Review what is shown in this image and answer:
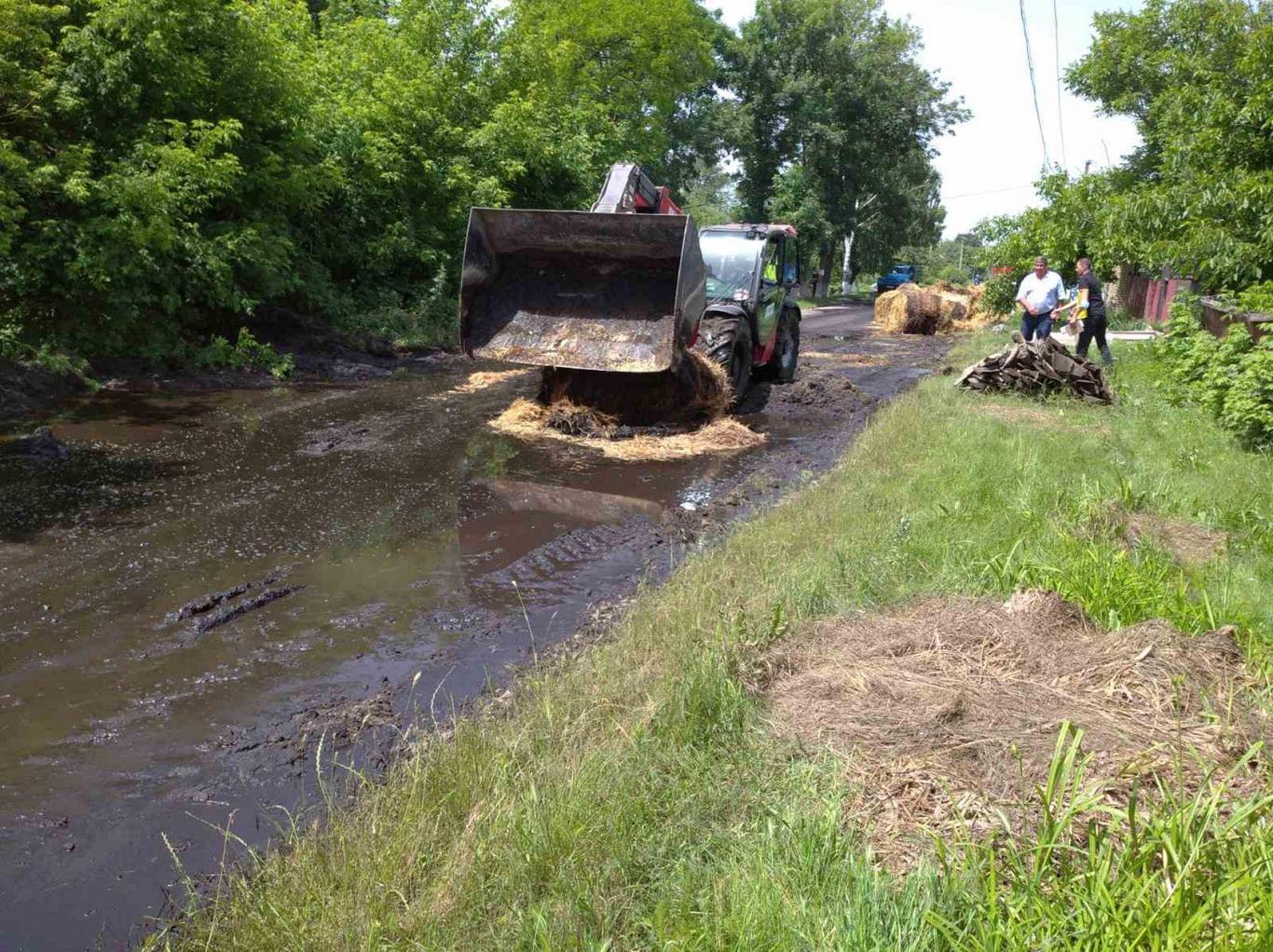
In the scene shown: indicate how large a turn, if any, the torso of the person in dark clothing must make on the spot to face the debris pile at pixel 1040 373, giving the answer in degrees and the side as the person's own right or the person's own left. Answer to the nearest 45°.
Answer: approximately 90° to the person's own left

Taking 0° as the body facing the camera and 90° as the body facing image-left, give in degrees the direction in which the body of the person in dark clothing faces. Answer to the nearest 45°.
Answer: approximately 90°

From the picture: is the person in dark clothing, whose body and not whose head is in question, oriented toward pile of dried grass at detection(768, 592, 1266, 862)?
no

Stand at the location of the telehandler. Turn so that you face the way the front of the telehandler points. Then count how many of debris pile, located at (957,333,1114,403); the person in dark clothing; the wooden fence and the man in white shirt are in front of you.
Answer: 0

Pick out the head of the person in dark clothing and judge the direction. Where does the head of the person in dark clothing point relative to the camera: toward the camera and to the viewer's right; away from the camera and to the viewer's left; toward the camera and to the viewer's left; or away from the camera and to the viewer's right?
toward the camera and to the viewer's left

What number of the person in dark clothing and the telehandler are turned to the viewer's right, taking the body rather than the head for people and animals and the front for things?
0

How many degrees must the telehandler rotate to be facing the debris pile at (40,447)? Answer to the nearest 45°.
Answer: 0° — it already faces it

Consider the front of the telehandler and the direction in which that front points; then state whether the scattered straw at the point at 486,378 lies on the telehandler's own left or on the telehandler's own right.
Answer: on the telehandler's own right

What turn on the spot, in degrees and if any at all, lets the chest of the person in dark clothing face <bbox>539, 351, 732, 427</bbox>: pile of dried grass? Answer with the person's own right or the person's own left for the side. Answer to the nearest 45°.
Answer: approximately 45° to the person's own left

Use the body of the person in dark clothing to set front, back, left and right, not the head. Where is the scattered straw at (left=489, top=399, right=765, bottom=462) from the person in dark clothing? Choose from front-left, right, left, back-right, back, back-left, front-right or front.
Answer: front-left

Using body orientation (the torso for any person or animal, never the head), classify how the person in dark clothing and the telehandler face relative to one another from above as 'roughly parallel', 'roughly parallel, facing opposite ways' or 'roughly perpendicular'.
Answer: roughly perpendicular

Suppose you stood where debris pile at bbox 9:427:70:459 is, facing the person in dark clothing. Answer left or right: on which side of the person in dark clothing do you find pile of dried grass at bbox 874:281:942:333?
left

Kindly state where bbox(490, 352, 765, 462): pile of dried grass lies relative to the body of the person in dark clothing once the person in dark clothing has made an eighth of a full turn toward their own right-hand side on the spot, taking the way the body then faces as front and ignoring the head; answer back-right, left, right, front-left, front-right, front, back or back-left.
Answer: left

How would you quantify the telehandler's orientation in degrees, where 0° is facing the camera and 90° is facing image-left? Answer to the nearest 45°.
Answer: approximately 45°

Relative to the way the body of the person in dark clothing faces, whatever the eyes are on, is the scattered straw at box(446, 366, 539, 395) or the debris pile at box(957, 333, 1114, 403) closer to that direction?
the scattered straw

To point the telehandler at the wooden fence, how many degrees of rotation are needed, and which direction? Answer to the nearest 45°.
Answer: approximately 180°

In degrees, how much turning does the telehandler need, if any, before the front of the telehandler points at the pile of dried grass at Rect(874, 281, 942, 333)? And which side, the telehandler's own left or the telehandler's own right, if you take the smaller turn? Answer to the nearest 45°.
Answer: approximately 180°
